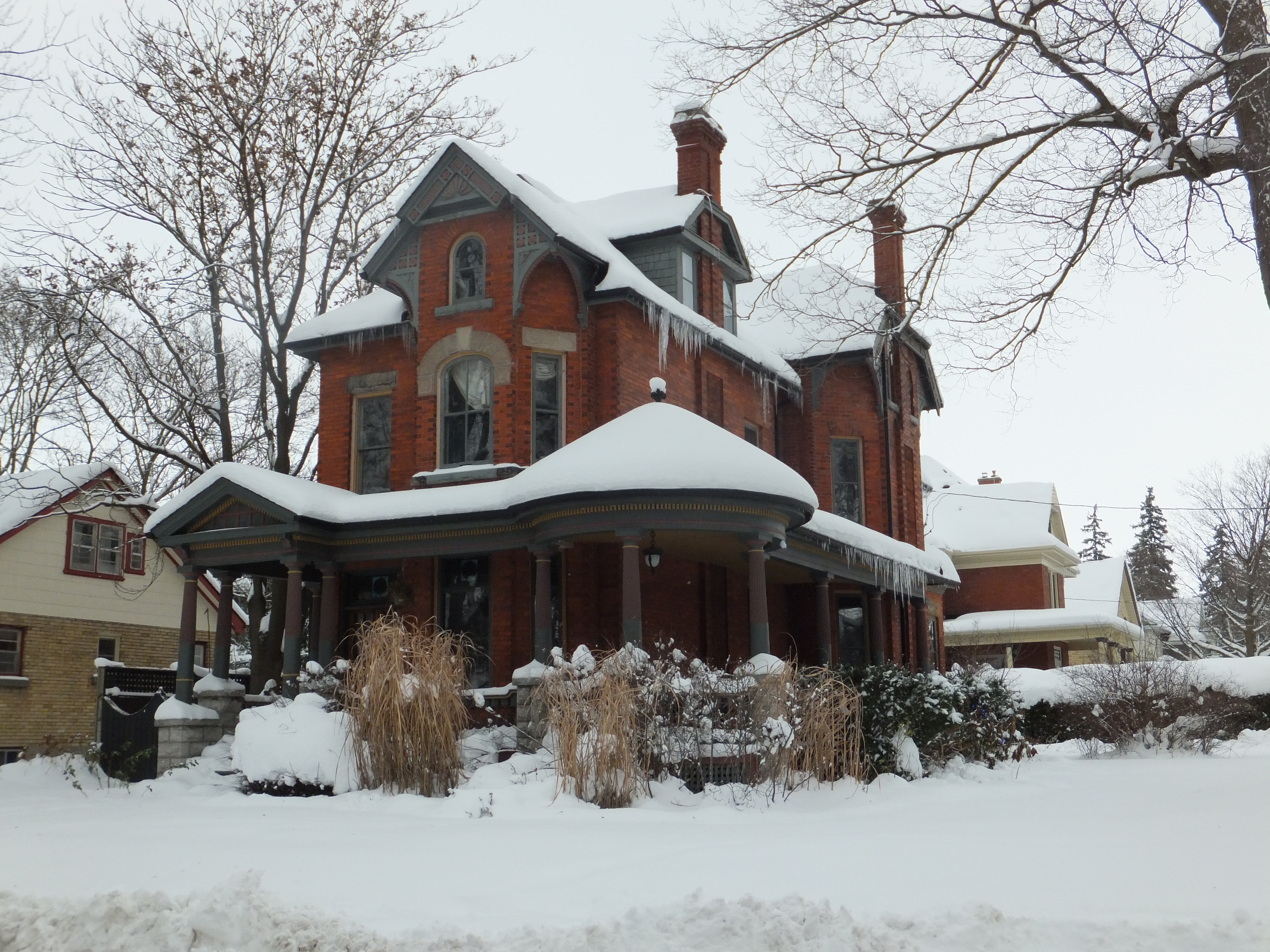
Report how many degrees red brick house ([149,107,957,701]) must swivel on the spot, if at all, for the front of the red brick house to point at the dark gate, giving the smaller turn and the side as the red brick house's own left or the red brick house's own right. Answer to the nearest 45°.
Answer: approximately 45° to the red brick house's own right

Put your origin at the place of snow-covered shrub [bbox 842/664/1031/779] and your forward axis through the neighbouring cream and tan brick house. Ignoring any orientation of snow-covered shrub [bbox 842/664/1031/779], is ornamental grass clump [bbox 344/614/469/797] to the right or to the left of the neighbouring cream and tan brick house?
left

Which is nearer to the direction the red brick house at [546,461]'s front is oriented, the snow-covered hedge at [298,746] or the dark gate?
the snow-covered hedge

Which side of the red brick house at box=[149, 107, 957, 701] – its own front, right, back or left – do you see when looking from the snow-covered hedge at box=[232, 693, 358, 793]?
front

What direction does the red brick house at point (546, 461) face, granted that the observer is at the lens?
facing the viewer and to the left of the viewer

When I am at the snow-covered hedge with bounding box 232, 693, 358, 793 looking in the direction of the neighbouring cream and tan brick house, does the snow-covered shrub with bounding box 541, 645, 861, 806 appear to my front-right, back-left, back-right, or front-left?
back-right

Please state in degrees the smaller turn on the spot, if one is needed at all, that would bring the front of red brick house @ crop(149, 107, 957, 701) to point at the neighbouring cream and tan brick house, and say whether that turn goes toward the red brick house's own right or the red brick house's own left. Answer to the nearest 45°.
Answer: approximately 90° to the red brick house's own right

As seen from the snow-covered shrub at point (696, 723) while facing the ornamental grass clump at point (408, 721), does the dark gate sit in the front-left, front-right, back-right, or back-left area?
front-right

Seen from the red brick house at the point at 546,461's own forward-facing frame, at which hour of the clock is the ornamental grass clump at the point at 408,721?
The ornamental grass clump is roughly at 11 o'clock from the red brick house.

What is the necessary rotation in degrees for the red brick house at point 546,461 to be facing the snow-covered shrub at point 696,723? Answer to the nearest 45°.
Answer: approximately 45° to its left

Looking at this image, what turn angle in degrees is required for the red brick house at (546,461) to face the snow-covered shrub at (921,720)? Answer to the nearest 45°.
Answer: approximately 90° to its left

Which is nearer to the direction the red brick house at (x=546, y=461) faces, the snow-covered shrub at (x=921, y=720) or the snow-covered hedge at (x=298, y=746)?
the snow-covered hedge

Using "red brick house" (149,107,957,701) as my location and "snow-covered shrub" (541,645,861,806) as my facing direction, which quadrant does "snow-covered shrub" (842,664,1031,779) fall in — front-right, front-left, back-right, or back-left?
front-left
